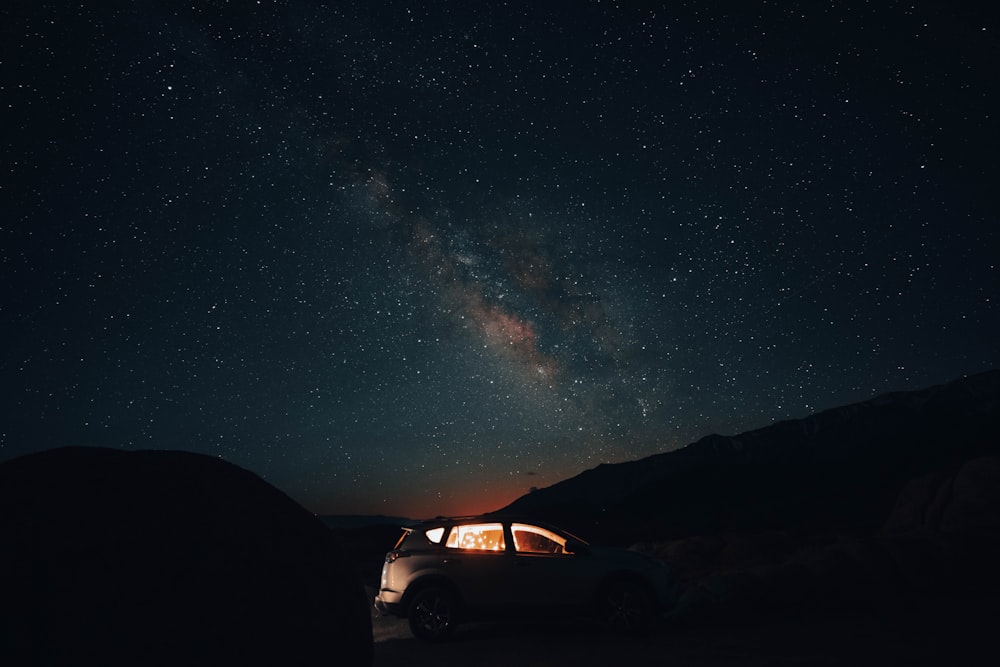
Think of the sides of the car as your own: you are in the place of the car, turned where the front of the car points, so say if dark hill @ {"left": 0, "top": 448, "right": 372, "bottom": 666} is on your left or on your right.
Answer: on your right

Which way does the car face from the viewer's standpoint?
to the viewer's right
